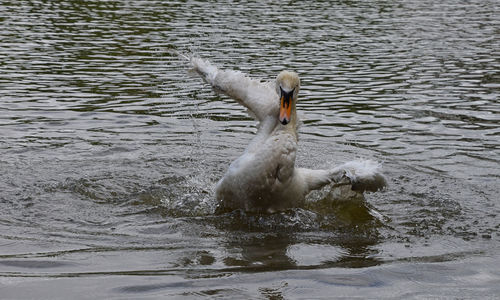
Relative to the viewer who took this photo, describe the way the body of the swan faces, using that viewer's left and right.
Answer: facing the viewer
